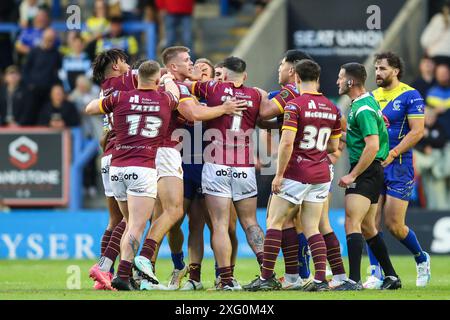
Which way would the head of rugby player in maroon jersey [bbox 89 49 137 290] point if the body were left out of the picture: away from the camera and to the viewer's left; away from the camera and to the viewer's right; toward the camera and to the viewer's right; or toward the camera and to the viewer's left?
away from the camera and to the viewer's right

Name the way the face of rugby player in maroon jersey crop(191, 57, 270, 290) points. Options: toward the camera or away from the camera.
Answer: away from the camera

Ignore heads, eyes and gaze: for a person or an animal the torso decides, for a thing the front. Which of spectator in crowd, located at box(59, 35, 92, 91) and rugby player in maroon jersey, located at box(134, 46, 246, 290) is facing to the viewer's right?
the rugby player in maroon jersey

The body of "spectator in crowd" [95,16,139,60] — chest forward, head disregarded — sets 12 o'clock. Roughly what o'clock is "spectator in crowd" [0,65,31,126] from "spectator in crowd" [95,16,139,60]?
"spectator in crowd" [0,65,31,126] is roughly at 3 o'clock from "spectator in crowd" [95,16,139,60].

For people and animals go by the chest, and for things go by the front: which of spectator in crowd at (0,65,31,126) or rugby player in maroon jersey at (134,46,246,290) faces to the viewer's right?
the rugby player in maroon jersey

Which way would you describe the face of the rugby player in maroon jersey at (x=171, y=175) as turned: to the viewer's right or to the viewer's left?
to the viewer's right

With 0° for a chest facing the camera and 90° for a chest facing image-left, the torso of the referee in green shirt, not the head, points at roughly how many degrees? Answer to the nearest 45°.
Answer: approximately 90°

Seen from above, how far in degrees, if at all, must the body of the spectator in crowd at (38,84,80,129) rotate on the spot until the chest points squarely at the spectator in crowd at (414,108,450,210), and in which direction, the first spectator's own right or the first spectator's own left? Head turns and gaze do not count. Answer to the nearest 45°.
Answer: approximately 90° to the first spectator's own left

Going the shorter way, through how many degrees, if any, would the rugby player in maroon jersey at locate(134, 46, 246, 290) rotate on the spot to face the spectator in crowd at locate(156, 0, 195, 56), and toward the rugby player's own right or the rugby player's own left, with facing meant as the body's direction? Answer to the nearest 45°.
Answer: approximately 90° to the rugby player's own left

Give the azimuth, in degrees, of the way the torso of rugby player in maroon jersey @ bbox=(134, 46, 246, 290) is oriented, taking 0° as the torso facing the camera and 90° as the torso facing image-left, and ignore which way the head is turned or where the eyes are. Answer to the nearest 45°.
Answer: approximately 270°

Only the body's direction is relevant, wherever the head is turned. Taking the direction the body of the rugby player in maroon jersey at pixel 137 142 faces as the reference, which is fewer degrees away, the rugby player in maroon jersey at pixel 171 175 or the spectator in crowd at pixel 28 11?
the spectator in crowd

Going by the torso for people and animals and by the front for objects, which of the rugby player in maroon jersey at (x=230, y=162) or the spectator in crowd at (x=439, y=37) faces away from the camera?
the rugby player in maroon jersey

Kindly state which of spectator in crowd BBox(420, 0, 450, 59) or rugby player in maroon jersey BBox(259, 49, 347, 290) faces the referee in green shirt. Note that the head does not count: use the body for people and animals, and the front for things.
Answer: the spectator in crowd
